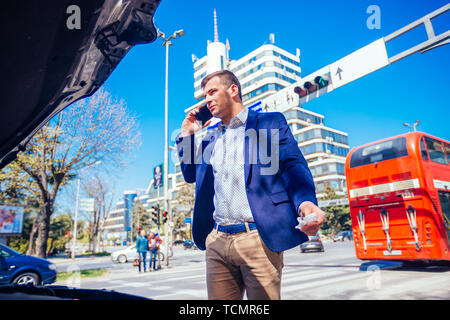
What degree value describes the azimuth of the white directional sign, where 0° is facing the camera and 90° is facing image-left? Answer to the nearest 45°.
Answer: approximately 45°

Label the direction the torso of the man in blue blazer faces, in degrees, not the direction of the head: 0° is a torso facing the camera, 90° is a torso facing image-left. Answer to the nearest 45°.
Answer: approximately 45°

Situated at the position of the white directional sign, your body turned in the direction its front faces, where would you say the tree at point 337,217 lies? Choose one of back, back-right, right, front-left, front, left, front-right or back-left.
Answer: back-right

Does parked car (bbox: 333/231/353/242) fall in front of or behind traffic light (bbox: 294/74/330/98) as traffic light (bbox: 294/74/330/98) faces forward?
behind

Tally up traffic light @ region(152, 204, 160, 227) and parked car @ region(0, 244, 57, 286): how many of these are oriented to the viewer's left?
1

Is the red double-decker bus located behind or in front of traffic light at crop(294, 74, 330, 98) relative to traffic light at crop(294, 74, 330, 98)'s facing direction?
behind

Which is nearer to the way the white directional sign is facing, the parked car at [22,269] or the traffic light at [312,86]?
the parked car

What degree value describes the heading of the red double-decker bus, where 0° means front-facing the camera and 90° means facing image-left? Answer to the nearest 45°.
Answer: approximately 225°

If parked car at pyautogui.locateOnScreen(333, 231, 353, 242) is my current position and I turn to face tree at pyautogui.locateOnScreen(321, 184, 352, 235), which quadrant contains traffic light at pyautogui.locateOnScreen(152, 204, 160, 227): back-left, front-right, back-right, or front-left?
back-left

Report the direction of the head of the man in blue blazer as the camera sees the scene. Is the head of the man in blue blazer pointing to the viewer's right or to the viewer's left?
to the viewer's left

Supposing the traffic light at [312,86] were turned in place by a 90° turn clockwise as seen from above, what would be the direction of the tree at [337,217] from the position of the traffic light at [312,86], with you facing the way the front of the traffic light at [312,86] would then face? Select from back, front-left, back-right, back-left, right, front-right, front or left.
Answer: front-right
